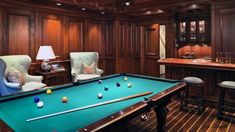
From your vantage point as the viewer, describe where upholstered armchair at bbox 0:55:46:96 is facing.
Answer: facing the viewer and to the right of the viewer

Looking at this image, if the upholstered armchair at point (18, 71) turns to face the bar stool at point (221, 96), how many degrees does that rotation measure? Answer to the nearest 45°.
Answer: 0° — it already faces it

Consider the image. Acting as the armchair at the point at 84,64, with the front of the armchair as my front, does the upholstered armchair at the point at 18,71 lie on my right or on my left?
on my right

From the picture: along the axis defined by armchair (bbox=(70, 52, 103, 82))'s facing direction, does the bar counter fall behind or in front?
in front

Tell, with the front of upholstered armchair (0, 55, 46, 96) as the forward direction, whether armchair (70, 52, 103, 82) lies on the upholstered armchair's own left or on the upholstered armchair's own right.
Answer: on the upholstered armchair's own left

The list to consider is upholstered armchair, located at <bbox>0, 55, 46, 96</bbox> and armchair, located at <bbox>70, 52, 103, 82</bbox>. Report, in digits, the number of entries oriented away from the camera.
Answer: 0

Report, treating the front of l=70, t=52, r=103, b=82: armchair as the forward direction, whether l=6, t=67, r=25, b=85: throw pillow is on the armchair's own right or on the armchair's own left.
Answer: on the armchair's own right

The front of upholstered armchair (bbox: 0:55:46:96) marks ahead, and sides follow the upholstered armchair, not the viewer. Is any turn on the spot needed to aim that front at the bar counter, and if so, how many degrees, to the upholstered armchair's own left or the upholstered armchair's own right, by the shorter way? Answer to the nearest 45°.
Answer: approximately 45° to the upholstered armchair's own left
